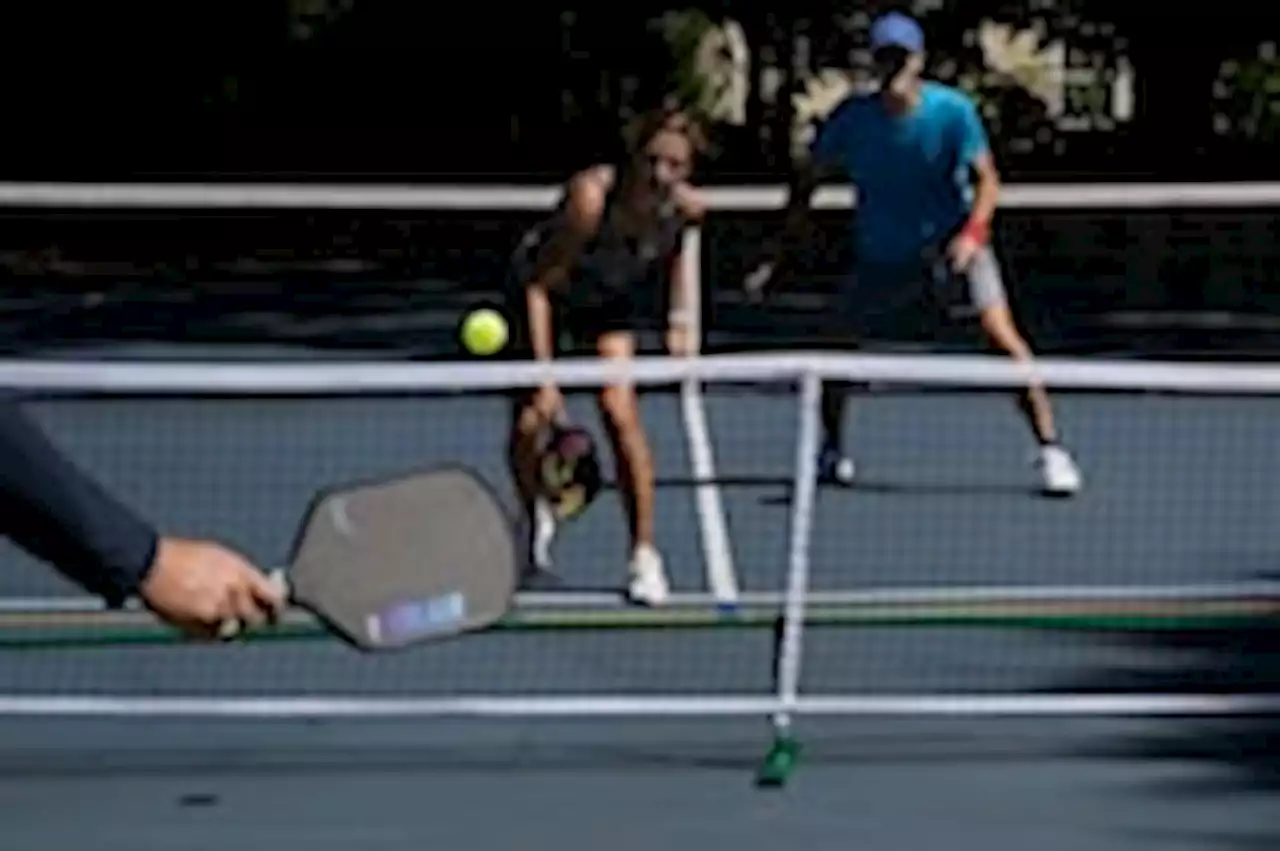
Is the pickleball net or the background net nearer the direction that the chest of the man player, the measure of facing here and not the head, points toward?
the pickleball net

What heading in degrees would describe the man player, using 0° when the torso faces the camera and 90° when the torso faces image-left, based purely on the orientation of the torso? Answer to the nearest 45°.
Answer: approximately 0°

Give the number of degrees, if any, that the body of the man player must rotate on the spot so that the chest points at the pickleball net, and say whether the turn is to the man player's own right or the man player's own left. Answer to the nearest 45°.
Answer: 0° — they already face it

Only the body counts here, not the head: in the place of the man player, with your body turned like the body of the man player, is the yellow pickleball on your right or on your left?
on your right

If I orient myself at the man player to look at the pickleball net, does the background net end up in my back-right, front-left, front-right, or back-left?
back-right

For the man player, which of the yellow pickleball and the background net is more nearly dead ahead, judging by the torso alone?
the yellow pickleball

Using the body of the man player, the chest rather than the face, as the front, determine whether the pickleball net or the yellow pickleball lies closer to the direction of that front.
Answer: the pickleball net

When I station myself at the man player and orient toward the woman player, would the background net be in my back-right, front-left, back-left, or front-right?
back-right
